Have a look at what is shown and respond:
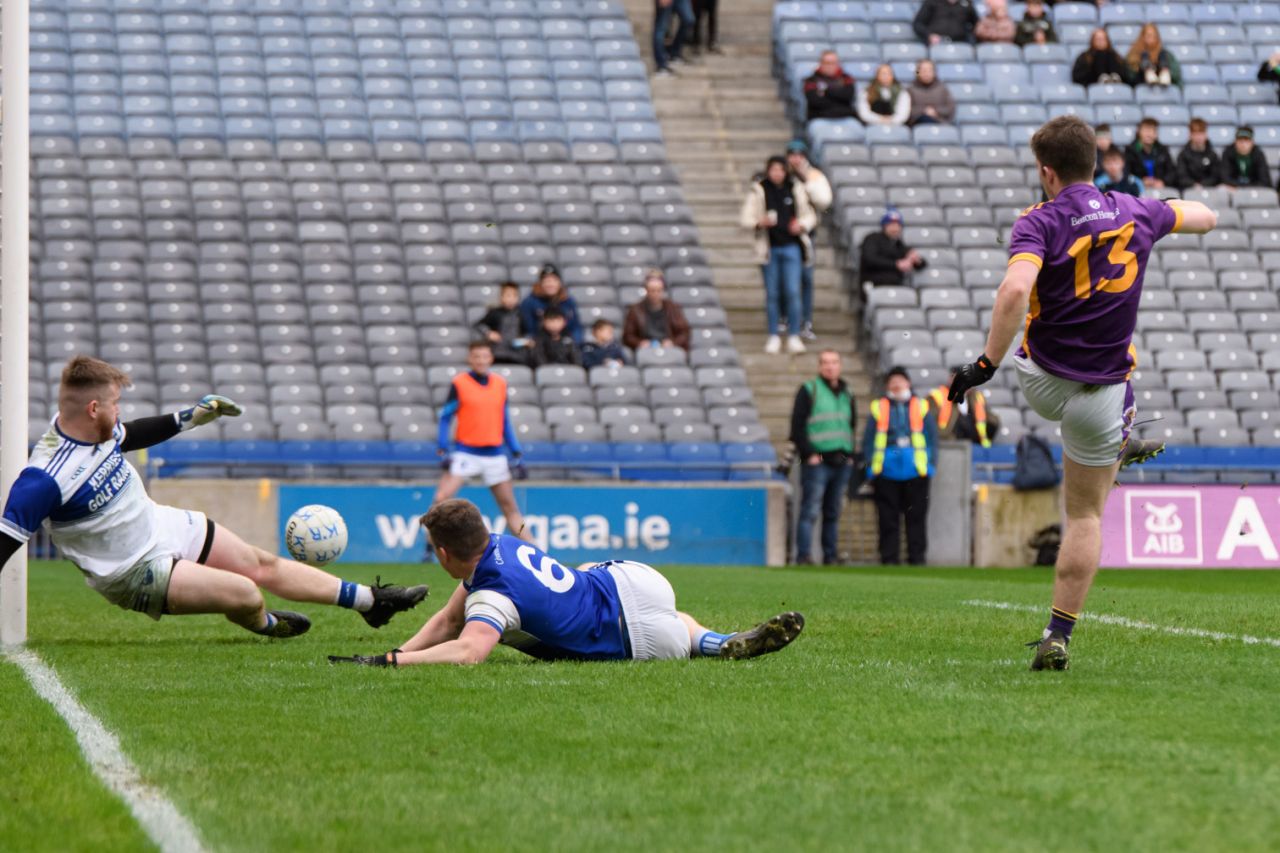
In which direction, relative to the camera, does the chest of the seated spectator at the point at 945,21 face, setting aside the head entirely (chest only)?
toward the camera

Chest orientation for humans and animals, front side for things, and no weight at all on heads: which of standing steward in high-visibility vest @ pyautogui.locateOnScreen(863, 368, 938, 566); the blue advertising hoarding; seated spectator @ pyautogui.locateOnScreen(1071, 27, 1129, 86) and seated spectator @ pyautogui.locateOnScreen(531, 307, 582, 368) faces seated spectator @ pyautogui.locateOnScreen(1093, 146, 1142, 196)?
seated spectator @ pyautogui.locateOnScreen(1071, 27, 1129, 86)

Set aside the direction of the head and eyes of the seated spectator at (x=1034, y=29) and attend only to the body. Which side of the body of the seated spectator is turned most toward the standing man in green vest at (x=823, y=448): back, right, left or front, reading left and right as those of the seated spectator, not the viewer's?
front

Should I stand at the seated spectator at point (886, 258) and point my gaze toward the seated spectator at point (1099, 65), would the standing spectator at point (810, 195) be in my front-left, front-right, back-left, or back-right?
back-left

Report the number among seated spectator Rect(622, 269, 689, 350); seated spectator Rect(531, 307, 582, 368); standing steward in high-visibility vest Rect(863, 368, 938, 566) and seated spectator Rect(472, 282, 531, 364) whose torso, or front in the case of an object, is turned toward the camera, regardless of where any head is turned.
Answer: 4

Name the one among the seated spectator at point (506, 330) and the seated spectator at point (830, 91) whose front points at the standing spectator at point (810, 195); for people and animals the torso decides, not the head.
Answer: the seated spectator at point (830, 91)

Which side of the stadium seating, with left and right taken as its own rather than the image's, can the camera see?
front

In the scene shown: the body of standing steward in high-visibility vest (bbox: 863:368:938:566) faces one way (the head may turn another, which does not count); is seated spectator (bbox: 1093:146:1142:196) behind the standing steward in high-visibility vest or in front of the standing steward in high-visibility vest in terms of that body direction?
behind

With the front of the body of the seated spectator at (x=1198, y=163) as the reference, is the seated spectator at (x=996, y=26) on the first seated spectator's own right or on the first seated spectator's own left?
on the first seated spectator's own right

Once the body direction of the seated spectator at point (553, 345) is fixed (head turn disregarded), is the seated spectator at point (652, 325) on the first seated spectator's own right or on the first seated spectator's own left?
on the first seated spectator's own left

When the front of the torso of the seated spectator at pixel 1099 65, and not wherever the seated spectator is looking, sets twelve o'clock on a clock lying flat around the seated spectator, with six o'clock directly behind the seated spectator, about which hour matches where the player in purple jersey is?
The player in purple jersey is roughly at 12 o'clock from the seated spectator.

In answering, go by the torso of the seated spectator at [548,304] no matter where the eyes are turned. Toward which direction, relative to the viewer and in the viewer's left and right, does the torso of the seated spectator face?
facing the viewer

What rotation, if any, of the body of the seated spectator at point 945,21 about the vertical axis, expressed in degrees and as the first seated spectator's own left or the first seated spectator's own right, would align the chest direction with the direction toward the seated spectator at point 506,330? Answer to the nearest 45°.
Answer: approximately 45° to the first seated spectator's own right
